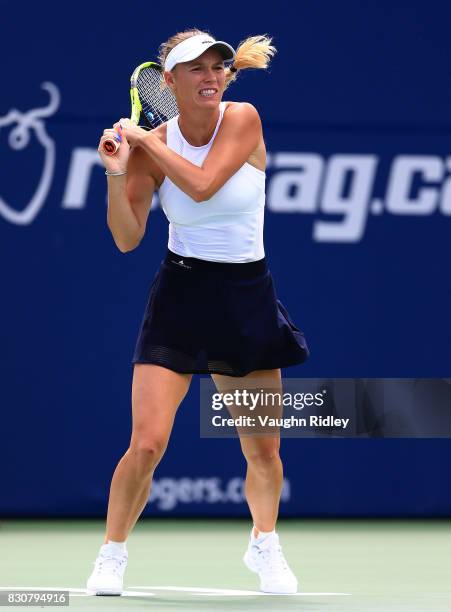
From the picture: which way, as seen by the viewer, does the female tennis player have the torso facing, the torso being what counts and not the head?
toward the camera
